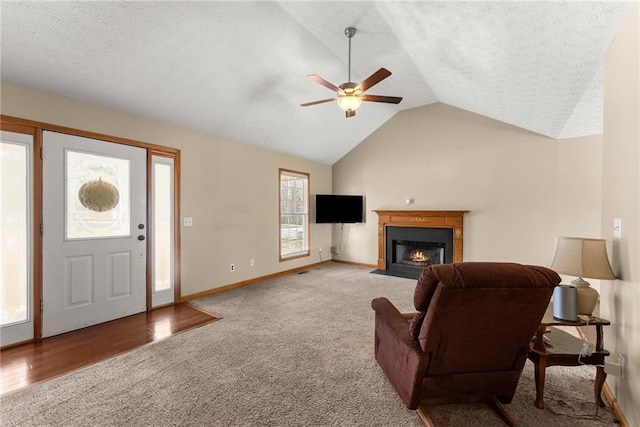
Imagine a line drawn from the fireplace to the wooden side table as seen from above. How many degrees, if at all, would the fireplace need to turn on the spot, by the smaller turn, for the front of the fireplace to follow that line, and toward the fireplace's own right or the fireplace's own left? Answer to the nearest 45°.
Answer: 0° — it already faces it

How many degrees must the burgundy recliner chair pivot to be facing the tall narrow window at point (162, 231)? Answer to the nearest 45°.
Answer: approximately 45° to its left

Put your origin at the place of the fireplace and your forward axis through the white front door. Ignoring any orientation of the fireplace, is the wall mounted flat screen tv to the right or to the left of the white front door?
right

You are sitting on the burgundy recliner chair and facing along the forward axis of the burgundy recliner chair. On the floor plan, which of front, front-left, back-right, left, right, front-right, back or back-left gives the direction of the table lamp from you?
right

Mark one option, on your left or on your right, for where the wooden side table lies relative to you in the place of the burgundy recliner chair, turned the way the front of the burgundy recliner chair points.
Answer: on your right

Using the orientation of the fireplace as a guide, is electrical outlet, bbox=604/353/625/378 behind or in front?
in front

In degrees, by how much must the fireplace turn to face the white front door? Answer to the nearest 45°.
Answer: approximately 45° to its right

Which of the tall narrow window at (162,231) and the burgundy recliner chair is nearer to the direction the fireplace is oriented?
the burgundy recliner chair

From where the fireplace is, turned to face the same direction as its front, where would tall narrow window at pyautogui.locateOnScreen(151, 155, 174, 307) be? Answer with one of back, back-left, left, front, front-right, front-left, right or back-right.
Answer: front-right

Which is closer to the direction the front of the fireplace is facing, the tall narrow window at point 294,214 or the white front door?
the white front door

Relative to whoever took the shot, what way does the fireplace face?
facing the viewer

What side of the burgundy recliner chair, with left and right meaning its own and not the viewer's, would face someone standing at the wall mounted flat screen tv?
front

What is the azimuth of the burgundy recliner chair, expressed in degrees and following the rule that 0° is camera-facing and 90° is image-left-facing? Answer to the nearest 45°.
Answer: approximately 135°

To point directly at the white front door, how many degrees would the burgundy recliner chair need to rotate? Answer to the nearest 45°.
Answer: approximately 45° to its left

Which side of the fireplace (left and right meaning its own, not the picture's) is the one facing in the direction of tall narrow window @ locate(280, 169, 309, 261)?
right

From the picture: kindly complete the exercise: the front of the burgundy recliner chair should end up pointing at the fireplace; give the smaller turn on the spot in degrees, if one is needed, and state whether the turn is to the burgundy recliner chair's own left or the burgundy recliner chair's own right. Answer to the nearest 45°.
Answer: approximately 45° to the burgundy recliner chair's own right

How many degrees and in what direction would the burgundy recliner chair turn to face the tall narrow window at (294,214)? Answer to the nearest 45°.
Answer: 0° — it already faces it
